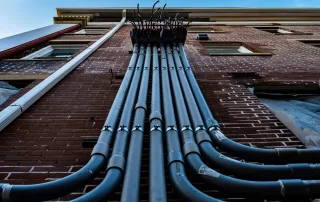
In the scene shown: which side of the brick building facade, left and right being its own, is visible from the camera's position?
front
